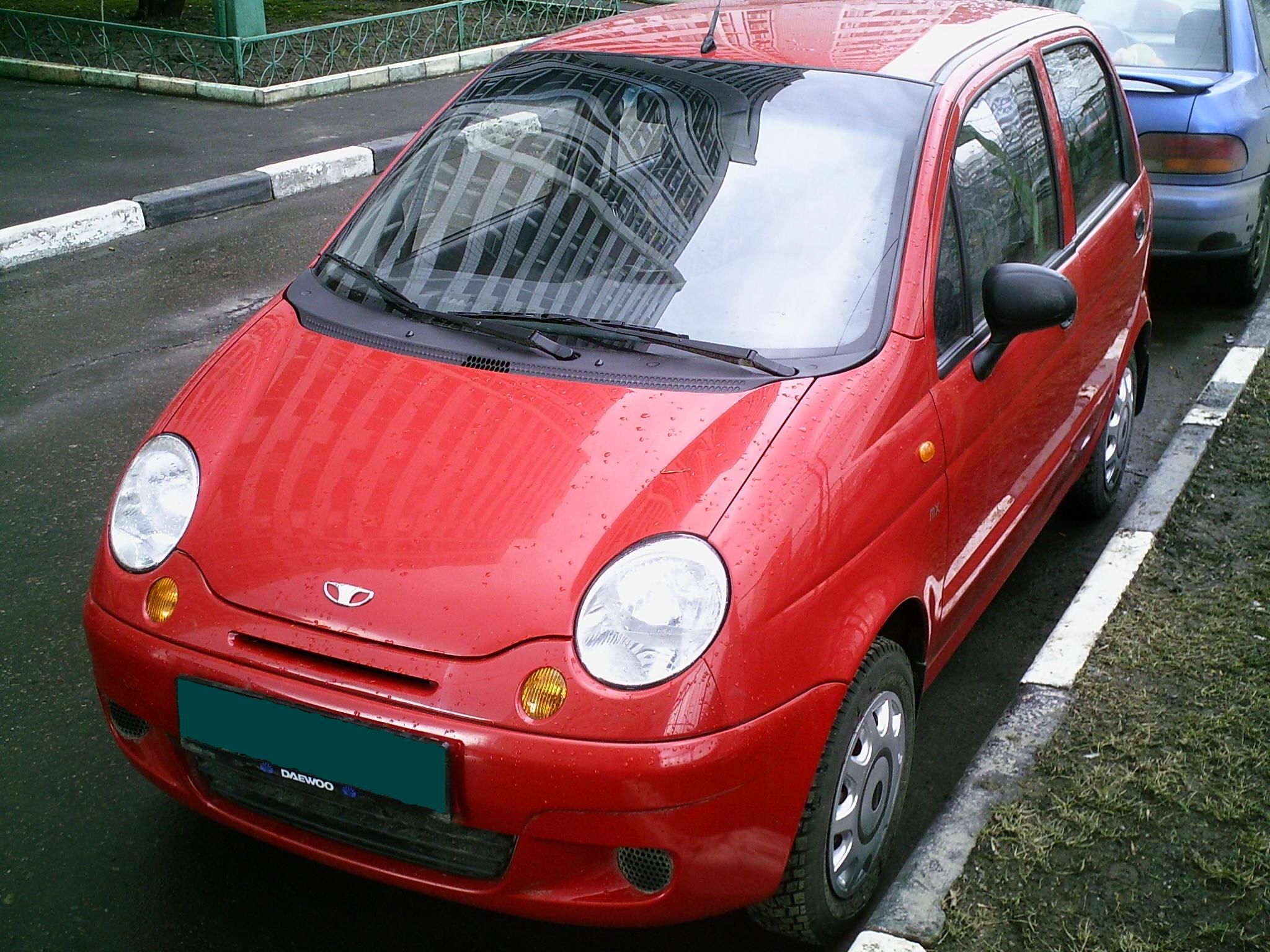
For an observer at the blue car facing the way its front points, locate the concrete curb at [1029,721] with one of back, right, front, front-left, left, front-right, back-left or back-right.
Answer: back

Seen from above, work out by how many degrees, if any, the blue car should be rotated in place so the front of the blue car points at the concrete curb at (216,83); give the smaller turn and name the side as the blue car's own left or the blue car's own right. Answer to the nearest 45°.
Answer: approximately 90° to the blue car's own left

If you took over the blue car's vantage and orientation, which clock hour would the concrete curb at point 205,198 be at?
The concrete curb is roughly at 9 o'clock from the blue car.

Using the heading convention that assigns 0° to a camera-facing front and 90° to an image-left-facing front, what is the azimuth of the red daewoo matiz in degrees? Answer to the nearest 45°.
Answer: approximately 45°

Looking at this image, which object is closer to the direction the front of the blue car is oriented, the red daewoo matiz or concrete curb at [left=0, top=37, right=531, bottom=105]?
the concrete curb

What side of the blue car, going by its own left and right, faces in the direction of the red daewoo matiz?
back

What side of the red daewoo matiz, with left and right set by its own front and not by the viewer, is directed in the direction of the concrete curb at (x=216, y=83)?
right

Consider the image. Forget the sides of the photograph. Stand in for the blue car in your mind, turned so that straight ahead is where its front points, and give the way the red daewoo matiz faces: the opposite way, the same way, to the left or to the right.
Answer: the opposite way

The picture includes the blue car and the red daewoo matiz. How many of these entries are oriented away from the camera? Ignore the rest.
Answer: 1

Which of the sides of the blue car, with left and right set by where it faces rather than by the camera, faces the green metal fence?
left

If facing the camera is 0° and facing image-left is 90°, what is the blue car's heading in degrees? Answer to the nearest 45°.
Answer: approximately 180°

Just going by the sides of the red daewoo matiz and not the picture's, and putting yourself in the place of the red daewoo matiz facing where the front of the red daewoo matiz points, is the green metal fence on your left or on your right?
on your right

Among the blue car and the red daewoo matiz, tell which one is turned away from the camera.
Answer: the blue car
